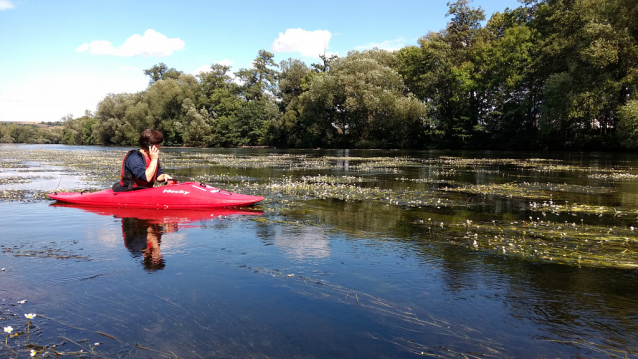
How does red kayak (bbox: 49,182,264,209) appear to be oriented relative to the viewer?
to the viewer's right

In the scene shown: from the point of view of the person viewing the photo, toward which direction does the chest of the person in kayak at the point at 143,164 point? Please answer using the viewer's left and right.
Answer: facing to the right of the viewer
